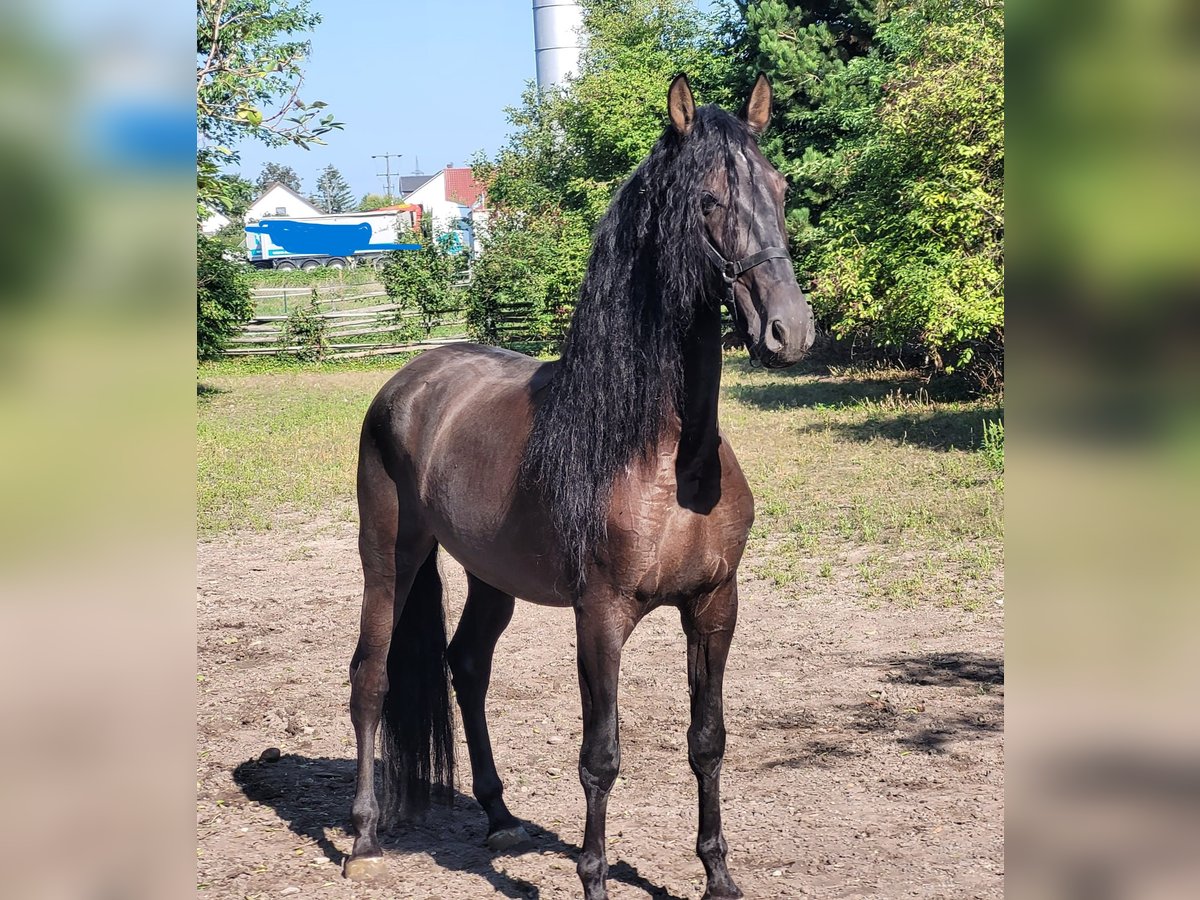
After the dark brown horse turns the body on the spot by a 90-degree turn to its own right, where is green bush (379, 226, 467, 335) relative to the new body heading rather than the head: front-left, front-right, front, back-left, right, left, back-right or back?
back-right

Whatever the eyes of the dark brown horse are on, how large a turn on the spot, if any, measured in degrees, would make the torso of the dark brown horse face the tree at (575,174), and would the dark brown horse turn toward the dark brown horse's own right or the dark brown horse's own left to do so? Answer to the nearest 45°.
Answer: approximately 135° to the dark brown horse's own left

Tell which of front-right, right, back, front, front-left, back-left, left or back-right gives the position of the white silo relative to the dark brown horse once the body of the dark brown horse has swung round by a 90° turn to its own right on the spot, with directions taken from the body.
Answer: back-right

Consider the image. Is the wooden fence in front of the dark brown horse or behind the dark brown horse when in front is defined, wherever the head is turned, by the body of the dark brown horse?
behind

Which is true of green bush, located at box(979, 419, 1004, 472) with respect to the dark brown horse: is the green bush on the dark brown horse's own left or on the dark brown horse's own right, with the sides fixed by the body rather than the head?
on the dark brown horse's own left

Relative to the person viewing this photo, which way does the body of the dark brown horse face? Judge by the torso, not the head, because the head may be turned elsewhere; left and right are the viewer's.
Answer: facing the viewer and to the right of the viewer
